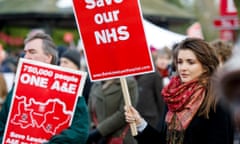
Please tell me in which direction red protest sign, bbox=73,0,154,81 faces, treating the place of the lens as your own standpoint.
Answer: facing the viewer

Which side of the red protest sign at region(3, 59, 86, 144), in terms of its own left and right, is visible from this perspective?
front

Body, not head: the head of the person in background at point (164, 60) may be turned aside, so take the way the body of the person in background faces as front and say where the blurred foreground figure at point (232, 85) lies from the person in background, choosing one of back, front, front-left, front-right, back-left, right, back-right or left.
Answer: front-left

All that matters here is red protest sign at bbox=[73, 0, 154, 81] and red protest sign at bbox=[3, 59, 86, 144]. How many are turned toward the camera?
2

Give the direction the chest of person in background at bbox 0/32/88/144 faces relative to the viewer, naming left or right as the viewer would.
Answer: facing the viewer and to the left of the viewer

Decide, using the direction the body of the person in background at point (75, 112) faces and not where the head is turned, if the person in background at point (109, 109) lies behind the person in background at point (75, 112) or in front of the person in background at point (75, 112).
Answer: behind

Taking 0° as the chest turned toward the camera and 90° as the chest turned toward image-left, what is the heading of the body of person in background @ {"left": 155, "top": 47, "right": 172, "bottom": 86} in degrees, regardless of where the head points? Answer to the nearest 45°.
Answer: approximately 45°
